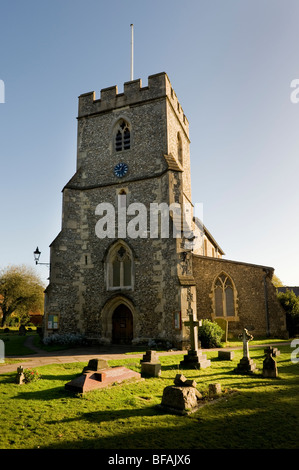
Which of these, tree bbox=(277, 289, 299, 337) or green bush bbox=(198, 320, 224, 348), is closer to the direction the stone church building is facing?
the green bush

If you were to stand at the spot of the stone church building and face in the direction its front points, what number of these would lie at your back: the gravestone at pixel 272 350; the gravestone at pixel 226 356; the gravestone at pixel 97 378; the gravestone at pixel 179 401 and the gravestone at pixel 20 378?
0

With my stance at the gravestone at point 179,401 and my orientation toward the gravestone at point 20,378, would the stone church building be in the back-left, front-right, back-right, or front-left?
front-right

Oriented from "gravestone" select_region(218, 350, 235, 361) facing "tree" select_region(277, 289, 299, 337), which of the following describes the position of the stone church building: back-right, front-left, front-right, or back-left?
front-left

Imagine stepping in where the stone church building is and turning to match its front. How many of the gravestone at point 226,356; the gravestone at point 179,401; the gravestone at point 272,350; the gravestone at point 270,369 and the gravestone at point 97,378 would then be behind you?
0

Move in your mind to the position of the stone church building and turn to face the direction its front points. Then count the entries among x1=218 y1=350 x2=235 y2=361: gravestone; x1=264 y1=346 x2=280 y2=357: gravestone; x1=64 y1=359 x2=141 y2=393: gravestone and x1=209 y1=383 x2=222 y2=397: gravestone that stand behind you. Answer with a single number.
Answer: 0

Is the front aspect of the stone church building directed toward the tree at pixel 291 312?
no

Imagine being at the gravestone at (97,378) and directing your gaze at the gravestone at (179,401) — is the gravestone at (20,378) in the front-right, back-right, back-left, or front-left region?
back-right

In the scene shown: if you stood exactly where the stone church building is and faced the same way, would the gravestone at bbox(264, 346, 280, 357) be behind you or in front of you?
in front

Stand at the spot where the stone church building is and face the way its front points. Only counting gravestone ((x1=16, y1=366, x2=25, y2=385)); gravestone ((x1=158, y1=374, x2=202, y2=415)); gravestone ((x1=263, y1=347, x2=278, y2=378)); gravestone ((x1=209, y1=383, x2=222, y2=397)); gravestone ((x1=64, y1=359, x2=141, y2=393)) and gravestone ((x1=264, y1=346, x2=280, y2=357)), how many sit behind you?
0

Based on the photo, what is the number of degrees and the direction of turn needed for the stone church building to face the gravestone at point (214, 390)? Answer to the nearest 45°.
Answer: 0° — it already faces it

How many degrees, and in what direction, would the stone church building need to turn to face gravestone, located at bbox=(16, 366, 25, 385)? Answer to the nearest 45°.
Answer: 0° — it already faces it

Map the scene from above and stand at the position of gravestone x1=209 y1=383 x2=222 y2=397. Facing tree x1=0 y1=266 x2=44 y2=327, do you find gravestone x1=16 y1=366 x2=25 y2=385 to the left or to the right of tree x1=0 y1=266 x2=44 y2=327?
left

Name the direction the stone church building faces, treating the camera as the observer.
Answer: facing the viewer

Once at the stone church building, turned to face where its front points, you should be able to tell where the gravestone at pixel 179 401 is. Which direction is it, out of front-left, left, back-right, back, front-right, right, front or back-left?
front

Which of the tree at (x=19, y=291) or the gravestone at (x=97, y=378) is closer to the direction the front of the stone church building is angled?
the gravestone
